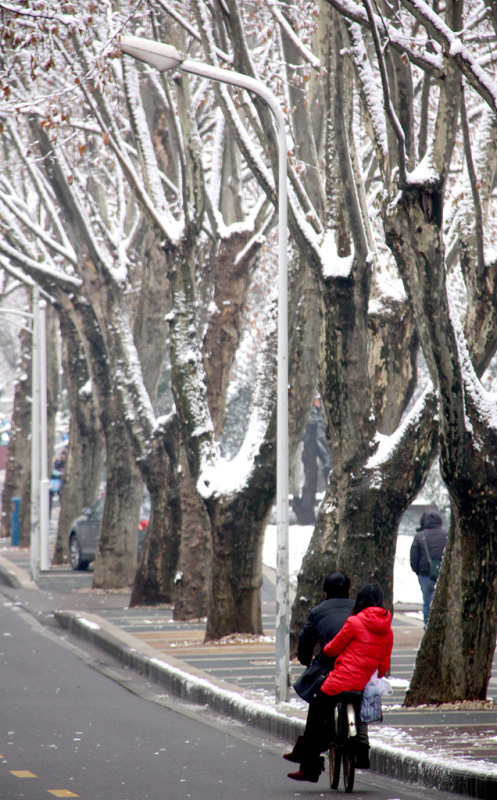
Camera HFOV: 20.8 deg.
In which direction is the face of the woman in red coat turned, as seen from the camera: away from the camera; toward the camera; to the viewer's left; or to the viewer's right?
away from the camera

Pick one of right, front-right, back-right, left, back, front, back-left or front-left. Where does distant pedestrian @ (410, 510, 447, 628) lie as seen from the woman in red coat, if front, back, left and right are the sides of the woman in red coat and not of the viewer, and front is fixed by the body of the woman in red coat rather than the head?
front-right

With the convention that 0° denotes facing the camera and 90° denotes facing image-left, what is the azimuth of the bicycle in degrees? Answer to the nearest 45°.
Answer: approximately 180°

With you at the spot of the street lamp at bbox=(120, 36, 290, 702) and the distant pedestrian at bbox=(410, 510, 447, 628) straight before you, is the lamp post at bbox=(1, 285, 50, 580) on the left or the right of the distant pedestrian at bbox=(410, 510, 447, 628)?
left

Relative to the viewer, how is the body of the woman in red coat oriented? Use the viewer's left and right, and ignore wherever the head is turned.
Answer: facing away from the viewer and to the left of the viewer

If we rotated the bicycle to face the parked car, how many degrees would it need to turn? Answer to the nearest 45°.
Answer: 0° — it already faces it
